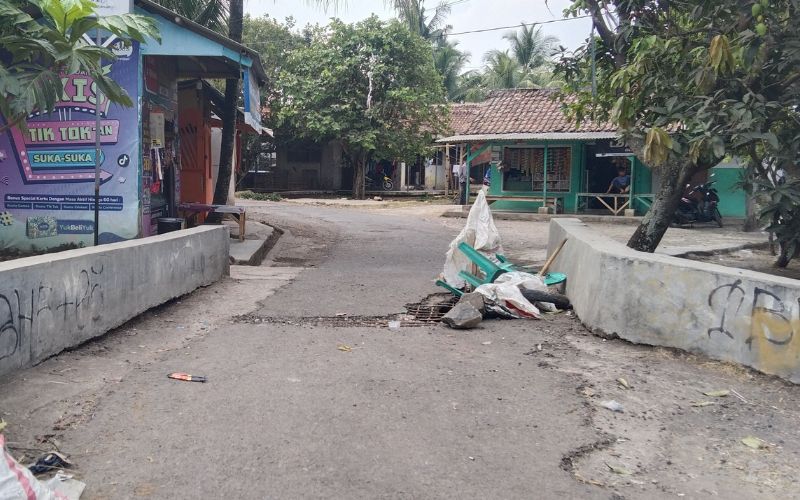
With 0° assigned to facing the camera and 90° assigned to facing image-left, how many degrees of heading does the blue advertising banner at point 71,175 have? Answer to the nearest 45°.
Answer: approximately 0°

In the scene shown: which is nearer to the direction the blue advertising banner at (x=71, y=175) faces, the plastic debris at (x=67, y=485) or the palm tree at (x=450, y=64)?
the plastic debris

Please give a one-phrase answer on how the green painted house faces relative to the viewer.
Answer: facing the viewer

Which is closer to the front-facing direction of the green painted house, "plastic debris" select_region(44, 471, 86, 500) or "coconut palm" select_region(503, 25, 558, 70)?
the plastic debris

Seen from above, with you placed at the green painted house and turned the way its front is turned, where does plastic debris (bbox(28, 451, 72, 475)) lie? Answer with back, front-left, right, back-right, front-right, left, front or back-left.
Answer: front

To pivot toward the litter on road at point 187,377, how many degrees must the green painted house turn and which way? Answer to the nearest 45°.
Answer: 0° — it already faces it

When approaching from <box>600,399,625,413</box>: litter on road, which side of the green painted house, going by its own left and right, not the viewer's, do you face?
front

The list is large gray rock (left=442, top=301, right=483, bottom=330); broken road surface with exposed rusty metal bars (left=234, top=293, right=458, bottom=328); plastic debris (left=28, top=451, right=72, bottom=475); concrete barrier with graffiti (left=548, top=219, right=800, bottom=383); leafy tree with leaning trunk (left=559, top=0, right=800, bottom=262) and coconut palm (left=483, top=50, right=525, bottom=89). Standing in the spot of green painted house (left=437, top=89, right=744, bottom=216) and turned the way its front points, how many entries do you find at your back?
1

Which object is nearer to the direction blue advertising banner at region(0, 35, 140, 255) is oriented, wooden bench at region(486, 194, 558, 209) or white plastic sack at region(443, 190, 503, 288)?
the white plastic sack

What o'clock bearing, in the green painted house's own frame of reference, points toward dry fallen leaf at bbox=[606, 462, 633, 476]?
The dry fallen leaf is roughly at 12 o'clock from the green painted house.

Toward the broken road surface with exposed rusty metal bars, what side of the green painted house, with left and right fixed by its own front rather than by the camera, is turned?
front
